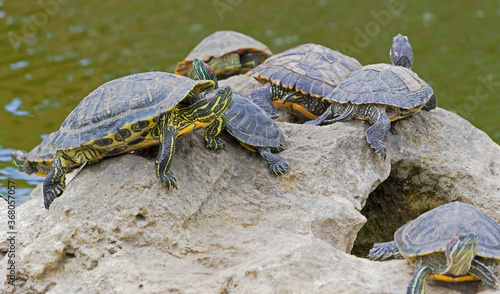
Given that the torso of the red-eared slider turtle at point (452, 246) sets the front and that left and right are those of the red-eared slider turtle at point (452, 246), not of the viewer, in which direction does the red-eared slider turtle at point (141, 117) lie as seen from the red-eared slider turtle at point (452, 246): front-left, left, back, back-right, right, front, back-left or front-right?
right

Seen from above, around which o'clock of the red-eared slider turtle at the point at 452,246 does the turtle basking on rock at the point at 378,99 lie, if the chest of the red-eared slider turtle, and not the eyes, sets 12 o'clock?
The turtle basking on rock is roughly at 5 o'clock from the red-eared slider turtle.

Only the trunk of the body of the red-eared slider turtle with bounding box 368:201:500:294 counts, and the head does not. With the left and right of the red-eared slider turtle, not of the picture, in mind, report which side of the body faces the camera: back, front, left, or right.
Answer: front

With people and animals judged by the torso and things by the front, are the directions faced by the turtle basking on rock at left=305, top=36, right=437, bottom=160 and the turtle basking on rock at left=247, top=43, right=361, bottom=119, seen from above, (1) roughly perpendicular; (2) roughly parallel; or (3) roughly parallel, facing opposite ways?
roughly parallel

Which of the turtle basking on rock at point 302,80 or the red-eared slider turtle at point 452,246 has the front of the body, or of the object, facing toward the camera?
the red-eared slider turtle

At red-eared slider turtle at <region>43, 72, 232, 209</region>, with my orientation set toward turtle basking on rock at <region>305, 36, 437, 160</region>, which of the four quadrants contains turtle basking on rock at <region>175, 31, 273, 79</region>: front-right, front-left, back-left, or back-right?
front-left

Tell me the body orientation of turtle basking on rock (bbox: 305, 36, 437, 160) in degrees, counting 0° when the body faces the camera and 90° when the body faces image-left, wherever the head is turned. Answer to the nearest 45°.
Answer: approximately 225°

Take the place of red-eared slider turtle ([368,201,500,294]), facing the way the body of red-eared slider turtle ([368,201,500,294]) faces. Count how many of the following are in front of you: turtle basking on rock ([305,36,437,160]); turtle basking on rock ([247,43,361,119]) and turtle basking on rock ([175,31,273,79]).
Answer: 0

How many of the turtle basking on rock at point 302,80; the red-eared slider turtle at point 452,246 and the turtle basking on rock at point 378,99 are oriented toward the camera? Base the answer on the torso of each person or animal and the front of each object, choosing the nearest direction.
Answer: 1

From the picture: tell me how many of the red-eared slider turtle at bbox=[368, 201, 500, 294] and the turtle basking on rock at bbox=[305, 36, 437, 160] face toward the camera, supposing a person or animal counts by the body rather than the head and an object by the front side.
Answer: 1

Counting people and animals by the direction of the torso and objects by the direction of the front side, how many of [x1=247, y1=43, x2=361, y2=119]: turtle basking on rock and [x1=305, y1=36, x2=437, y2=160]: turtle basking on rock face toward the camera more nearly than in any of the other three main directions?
0

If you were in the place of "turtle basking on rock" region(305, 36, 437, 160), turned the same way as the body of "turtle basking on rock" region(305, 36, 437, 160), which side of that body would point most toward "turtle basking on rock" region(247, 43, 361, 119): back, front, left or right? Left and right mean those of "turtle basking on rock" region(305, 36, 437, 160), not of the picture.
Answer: left

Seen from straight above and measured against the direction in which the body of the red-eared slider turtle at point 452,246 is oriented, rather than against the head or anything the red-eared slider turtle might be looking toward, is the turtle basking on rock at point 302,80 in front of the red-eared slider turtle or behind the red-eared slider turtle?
behind

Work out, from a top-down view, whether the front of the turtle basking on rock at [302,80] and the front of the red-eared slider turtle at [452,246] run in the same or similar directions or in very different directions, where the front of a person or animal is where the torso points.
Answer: very different directions
